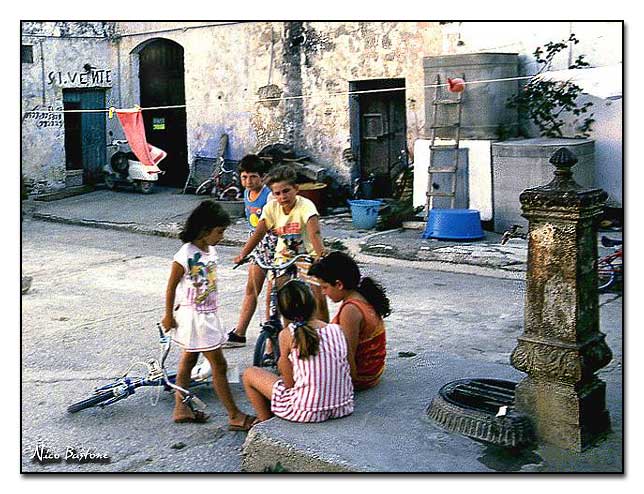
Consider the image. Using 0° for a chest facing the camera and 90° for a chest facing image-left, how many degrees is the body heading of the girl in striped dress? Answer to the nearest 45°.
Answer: approximately 135°

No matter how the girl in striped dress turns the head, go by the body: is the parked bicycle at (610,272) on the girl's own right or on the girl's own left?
on the girl's own right

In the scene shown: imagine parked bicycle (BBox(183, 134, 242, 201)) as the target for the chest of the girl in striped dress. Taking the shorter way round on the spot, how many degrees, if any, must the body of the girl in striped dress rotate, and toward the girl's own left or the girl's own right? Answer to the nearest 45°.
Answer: approximately 45° to the girl's own right

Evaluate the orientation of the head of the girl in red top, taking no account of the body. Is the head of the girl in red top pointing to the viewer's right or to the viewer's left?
to the viewer's left

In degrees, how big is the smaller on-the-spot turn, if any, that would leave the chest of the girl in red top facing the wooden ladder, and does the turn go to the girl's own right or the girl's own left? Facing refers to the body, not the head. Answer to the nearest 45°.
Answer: approximately 90° to the girl's own right

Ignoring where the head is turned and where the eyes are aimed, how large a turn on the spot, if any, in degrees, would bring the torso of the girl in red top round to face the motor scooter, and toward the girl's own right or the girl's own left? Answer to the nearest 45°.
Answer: approximately 90° to the girl's own right

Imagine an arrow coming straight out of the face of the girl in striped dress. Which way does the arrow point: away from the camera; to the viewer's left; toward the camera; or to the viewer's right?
away from the camera

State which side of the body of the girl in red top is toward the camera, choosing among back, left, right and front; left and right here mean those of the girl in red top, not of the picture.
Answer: left

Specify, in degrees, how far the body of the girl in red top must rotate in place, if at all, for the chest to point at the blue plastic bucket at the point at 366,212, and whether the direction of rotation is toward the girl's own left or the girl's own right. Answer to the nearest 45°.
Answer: approximately 90° to the girl's own right
